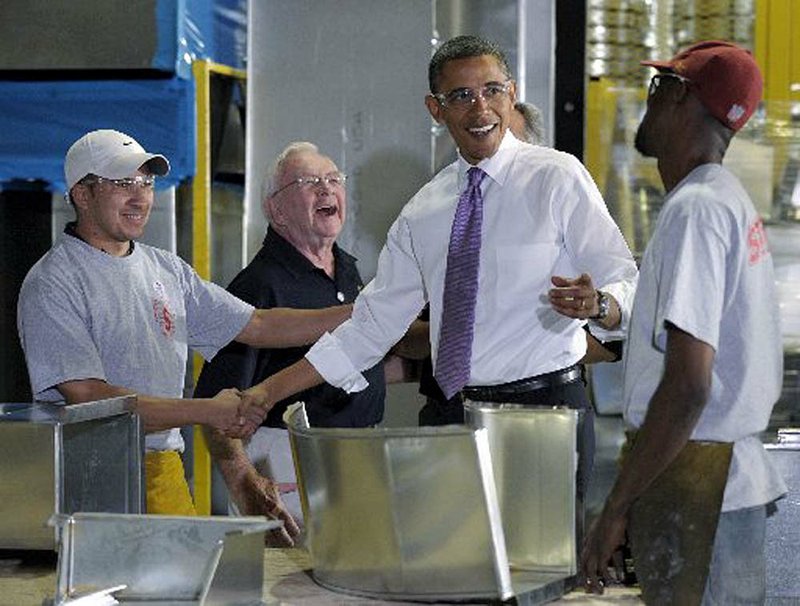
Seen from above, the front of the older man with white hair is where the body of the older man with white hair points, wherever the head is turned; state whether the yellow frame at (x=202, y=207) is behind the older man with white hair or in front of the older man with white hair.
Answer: behind

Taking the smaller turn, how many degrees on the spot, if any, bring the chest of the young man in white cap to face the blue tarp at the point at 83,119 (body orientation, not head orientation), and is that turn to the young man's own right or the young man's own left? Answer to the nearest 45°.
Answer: approximately 135° to the young man's own left

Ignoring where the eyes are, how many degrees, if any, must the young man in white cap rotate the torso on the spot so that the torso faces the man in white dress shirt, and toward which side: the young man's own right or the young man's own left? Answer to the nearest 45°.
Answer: approximately 45° to the young man's own left

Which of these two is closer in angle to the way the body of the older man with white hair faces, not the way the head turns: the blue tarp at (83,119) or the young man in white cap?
the young man in white cap

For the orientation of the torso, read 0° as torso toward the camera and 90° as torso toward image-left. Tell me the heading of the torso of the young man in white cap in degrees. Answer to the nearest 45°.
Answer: approximately 315°

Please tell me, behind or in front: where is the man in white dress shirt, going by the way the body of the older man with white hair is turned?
in front

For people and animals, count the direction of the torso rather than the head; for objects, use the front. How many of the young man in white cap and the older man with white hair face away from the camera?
0

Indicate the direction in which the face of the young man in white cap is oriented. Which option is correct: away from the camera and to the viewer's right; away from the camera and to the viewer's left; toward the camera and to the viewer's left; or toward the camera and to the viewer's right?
toward the camera and to the viewer's right

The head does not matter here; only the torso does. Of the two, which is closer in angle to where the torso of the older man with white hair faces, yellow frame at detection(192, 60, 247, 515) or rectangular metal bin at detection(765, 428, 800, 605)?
the rectangular metal bin

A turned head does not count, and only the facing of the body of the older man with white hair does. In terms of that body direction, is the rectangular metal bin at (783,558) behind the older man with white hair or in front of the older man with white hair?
in front

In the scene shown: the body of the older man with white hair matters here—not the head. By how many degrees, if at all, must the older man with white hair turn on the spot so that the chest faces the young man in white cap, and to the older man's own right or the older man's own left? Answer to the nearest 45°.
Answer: approximately 90° to the older man's own right

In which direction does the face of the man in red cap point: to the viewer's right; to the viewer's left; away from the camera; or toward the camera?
to the viewer's left

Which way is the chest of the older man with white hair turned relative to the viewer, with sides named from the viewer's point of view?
facing the viewer and to the right of the viewer

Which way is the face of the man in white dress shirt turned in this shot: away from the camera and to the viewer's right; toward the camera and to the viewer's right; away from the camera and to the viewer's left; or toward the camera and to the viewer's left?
toward the camera and to the viewer's right
